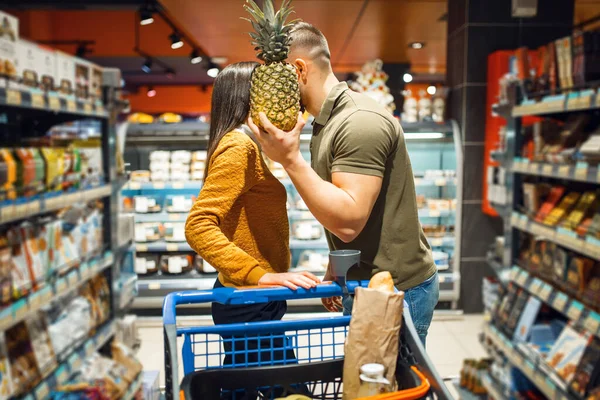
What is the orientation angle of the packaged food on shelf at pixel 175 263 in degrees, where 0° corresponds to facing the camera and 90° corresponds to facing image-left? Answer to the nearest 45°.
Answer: approximately 0°

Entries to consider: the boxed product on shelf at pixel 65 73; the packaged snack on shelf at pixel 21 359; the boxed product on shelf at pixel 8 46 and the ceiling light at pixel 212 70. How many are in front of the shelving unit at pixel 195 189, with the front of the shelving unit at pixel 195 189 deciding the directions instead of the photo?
3

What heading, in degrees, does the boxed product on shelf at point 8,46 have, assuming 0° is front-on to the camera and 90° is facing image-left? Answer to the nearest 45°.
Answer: approximately 315°

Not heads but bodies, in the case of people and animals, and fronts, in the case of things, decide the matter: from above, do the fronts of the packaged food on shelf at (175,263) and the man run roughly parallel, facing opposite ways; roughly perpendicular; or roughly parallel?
roughly perpendicular

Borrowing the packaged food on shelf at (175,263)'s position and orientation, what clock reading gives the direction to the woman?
The woman is roughly at 12 o'clock from the packaged food on shelf.

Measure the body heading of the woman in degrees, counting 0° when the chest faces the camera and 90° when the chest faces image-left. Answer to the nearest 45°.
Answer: approximately 270°

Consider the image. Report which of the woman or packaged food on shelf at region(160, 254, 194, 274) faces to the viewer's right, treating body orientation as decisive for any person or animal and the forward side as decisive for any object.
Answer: the woman

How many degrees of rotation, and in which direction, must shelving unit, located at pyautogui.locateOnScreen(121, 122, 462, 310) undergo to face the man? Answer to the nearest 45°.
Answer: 0° — it already faces them

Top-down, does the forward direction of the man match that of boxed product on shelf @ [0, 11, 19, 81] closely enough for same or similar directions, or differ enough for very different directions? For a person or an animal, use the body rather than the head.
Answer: very different directions

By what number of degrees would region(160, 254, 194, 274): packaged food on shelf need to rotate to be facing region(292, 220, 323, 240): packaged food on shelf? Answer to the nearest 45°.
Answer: approximately 90° to its left

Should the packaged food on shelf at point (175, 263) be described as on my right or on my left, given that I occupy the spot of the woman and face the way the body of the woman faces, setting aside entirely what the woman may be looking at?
on my left
